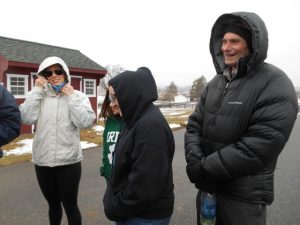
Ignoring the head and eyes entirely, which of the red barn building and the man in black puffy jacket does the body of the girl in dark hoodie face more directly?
the red barn building

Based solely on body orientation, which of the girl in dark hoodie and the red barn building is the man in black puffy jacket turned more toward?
the girl in dark hoodie

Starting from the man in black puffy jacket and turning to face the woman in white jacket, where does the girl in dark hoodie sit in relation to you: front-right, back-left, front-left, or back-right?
front-left

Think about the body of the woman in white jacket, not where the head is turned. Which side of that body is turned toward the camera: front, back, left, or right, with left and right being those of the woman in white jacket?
front

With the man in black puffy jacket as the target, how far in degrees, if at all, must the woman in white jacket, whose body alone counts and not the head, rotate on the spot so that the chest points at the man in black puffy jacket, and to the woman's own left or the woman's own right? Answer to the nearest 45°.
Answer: approximately 45° to the woman's own left

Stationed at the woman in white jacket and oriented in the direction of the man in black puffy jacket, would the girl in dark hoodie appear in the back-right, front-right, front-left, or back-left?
front-right

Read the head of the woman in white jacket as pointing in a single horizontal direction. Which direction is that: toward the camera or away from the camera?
toward the camera

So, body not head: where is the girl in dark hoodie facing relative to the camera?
to the viewer's left

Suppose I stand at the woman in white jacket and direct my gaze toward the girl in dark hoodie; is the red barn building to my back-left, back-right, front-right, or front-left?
back-left

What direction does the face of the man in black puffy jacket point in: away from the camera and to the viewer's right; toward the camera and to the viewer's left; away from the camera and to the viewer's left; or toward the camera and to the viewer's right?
toward the camera and to the viewer's left

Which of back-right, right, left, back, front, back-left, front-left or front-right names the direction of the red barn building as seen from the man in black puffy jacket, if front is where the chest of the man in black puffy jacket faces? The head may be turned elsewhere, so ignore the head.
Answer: right

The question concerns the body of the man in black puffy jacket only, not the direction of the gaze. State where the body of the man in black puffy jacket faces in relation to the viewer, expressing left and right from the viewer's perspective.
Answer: facing the viewer and to the left of the viewer

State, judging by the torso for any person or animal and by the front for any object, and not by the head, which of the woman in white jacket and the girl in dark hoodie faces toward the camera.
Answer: the woman in white jacket
